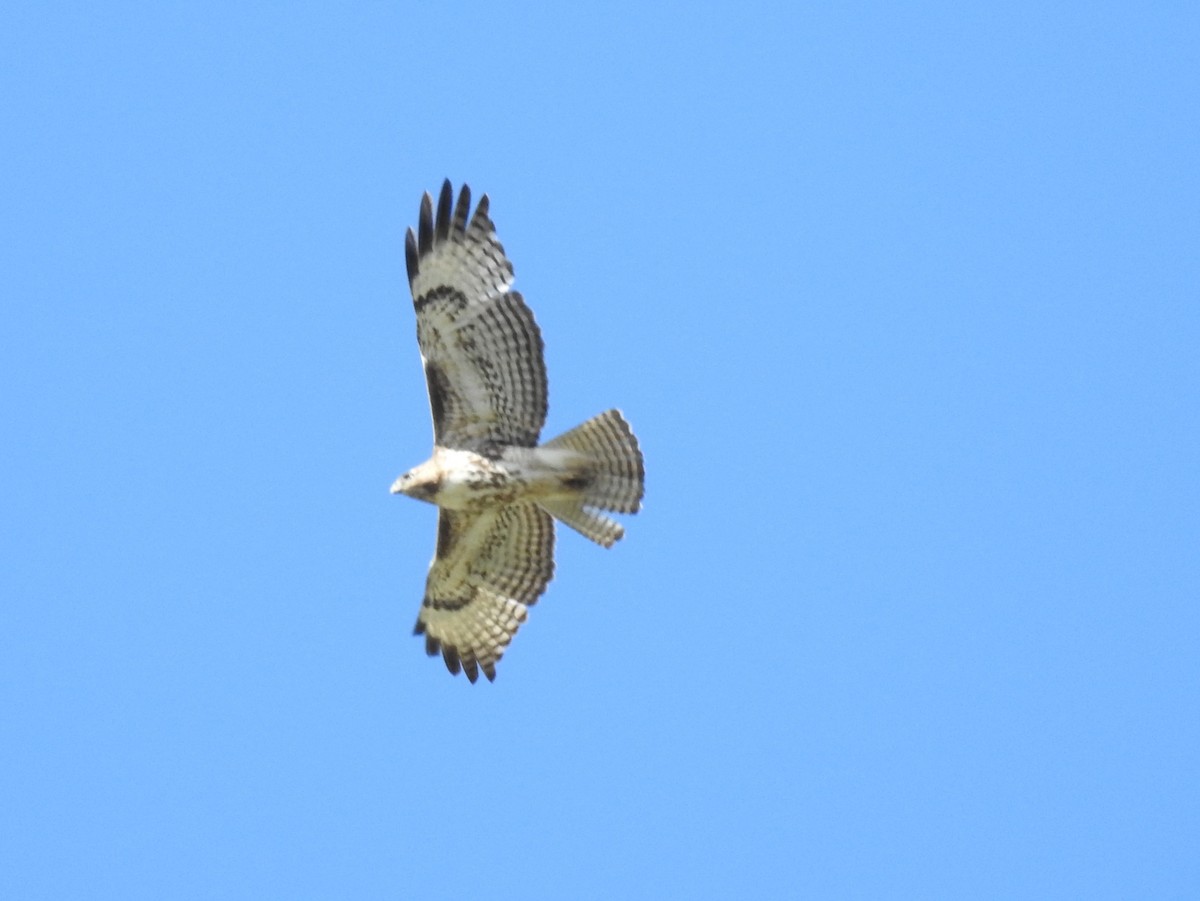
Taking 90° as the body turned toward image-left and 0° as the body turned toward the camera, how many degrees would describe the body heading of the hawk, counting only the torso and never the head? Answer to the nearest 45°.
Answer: approximately 90°
